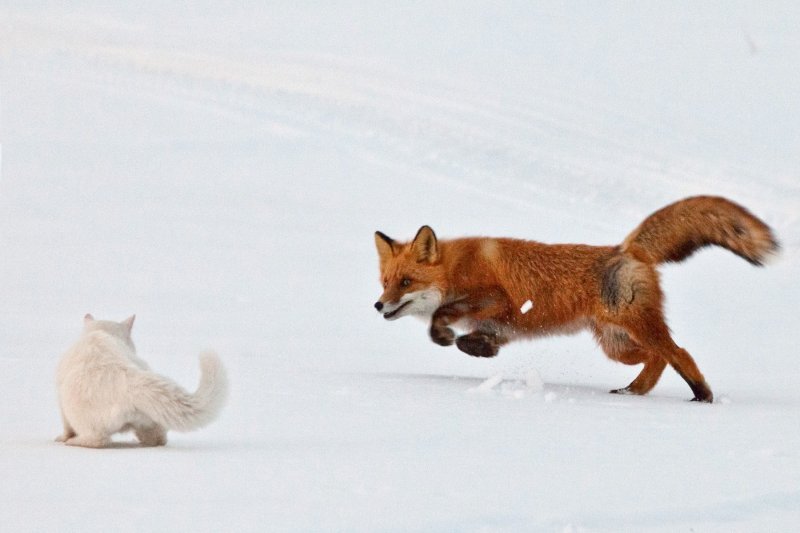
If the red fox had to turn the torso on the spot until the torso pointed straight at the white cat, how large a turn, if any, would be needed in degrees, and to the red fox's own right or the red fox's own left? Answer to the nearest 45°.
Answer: approximately 45° to the red fox's own left

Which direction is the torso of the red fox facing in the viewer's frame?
to the viewer's left
